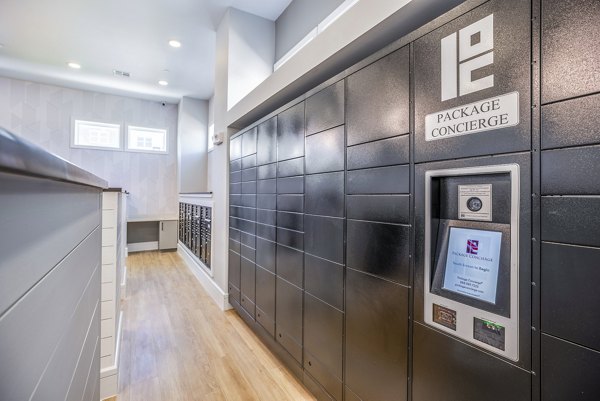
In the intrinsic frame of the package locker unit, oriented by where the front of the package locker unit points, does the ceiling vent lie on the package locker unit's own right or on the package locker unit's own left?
on the package locker unit's own right

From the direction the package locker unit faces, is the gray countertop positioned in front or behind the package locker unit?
in front

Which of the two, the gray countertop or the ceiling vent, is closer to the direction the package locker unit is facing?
the gray countertop

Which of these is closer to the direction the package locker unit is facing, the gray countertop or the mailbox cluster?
the gray countertop

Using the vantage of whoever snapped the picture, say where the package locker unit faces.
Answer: facing the viewer and to the left of the viewer

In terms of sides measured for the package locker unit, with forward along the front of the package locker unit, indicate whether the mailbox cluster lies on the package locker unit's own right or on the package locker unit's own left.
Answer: on the package locker unit's own right
